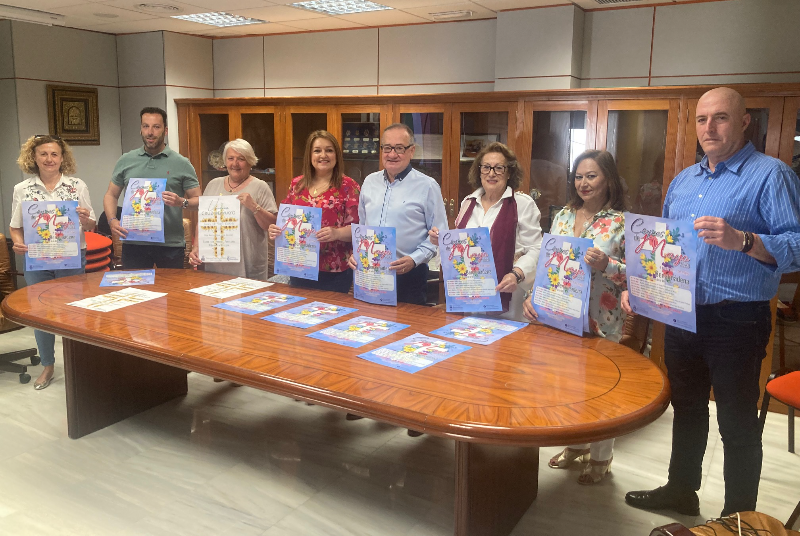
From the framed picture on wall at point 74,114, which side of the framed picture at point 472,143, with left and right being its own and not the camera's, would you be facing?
right

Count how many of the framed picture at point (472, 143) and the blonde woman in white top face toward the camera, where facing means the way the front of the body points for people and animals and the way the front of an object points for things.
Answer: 2

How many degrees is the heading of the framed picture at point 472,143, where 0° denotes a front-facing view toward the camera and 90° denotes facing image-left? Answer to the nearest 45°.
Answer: approximately 0°

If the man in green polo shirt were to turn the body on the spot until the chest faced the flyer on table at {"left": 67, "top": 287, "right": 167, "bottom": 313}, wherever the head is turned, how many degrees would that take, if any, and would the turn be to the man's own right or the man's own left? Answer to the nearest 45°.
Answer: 0° — they already face it

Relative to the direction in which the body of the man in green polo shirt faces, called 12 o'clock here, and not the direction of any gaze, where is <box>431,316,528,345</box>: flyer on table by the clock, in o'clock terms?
The flyer on table is roughly at 11 o'clock from the man in green polo shirt.
